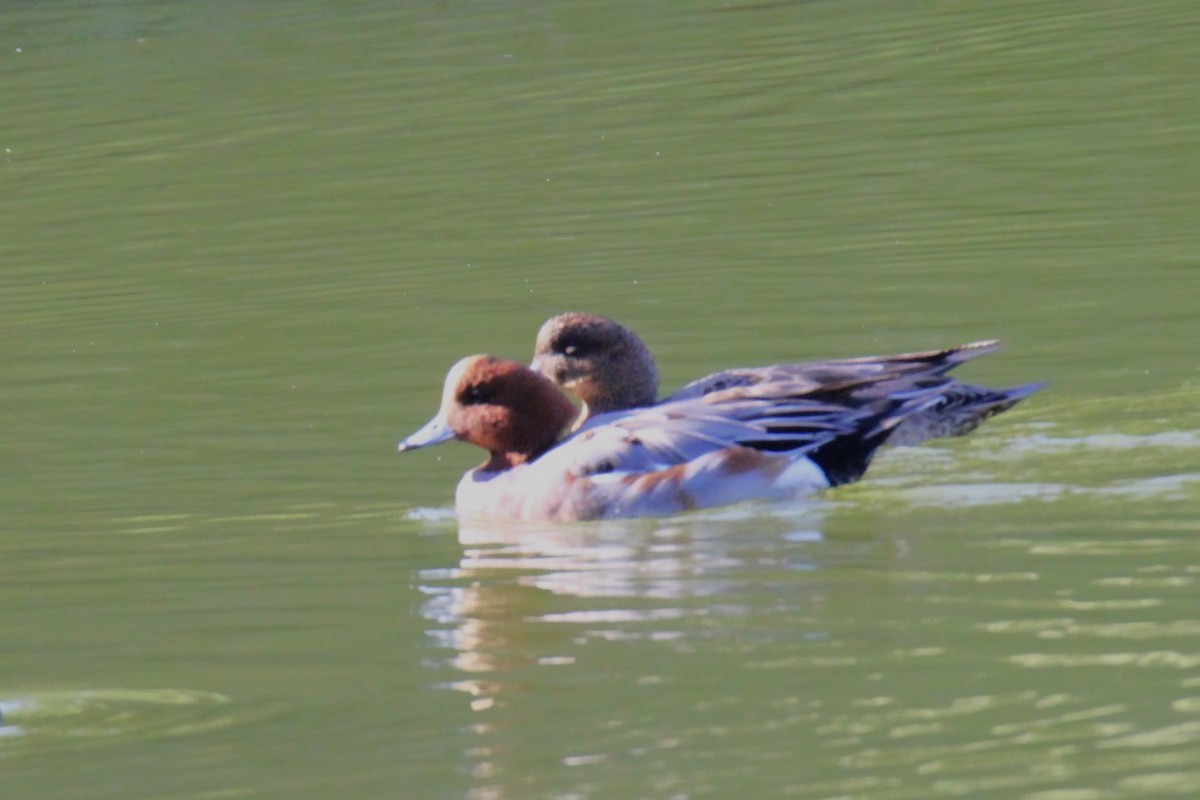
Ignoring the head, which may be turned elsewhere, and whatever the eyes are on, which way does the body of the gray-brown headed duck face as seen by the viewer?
to the viewer's left

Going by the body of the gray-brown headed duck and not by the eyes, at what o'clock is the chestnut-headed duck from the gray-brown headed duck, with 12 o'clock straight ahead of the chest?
The chestnut-headed duck is roughly at 9 o'clock from the gray-brown headed duck.

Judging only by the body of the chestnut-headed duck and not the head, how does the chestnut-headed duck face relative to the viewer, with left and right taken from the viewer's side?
facing to the left of the viewer

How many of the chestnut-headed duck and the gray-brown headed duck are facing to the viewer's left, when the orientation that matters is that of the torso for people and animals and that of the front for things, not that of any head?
2

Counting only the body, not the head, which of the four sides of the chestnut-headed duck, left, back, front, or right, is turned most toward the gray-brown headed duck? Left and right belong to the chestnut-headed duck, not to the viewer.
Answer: right
